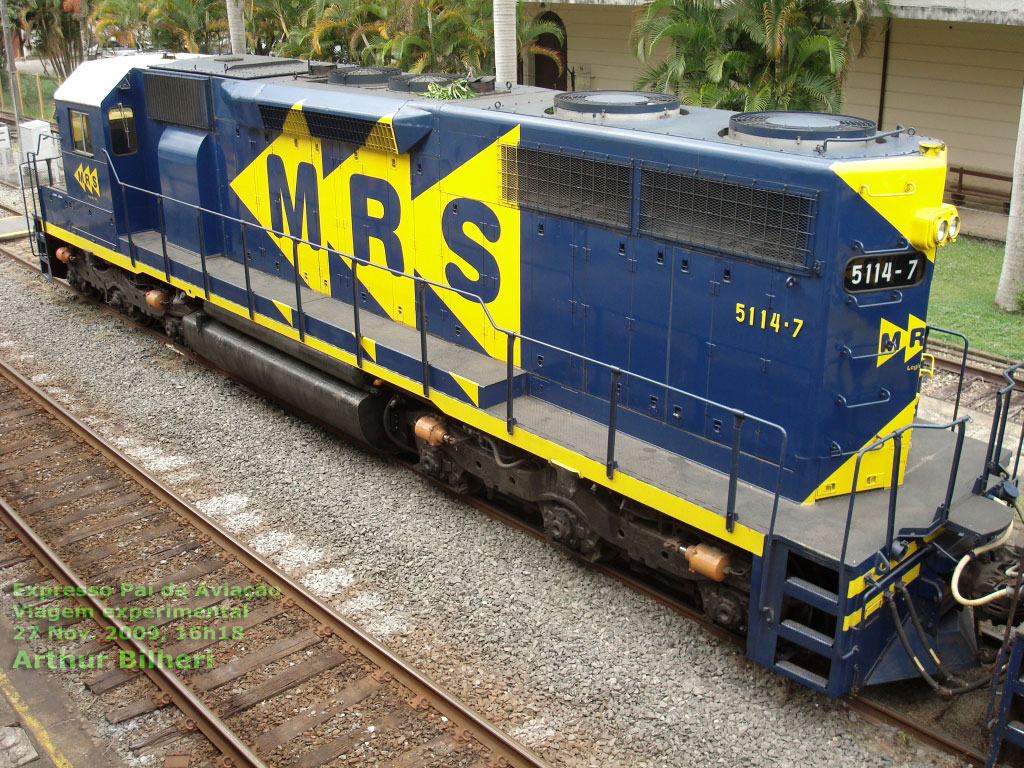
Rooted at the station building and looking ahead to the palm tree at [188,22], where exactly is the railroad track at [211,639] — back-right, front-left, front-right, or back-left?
front-left

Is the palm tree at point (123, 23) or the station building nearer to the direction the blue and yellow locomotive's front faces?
the palm tree

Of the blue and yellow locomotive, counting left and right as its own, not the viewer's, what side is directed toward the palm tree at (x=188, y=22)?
front

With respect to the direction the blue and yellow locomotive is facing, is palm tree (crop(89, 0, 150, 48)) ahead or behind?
ahead

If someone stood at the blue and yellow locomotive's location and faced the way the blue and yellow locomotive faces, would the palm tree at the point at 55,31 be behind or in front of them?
in front

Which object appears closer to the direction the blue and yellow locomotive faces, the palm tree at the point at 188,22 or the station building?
the palm tree

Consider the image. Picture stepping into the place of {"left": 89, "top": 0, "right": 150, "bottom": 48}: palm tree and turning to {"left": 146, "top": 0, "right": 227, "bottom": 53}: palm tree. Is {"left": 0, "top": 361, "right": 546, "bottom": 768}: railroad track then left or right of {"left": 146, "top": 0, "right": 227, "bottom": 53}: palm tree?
right

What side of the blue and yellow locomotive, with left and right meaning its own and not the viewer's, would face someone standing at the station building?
right

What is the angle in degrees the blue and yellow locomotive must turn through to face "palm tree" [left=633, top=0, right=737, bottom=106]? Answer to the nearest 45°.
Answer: approximately 45° to its right

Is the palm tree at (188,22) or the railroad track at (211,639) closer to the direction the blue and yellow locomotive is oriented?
the palm tree

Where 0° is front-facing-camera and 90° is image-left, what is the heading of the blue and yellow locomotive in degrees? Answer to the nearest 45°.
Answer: approximately 135°
